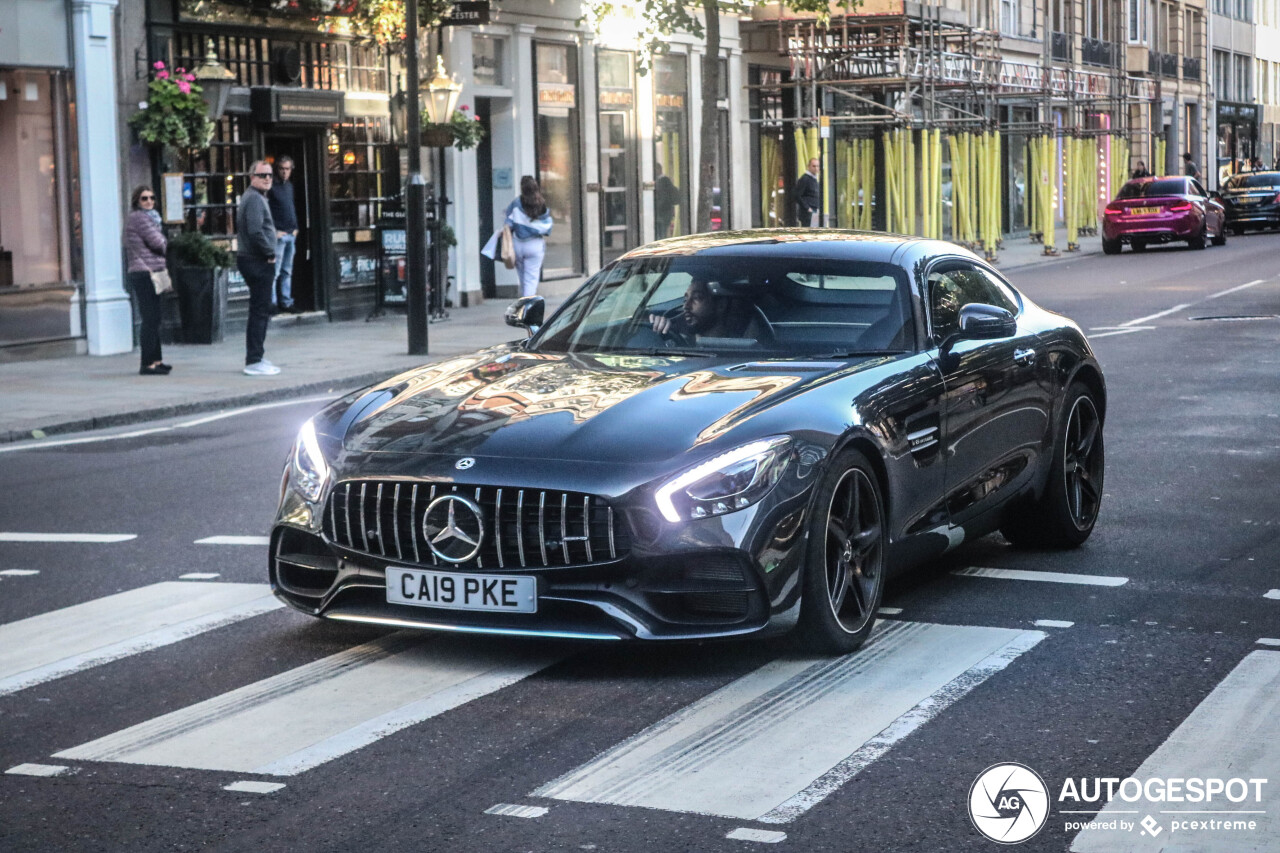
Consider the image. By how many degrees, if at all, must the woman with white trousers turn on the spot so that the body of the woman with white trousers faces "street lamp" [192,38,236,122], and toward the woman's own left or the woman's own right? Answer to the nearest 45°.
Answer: approximately 135° to the woman's own left

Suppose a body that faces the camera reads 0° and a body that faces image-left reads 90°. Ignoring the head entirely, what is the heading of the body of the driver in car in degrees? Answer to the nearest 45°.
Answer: approximately 45°

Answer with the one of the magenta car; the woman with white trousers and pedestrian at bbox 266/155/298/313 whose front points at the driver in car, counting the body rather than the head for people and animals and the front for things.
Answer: the pedestrian

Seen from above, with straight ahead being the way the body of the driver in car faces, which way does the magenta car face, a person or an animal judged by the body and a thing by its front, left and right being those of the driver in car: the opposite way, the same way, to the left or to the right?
the opposite way

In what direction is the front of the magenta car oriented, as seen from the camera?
facing away from the viewer and to the right of the viewer

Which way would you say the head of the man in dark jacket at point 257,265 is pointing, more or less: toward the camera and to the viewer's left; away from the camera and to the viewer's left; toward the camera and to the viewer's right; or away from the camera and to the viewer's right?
toward the camera and to the viewer's right

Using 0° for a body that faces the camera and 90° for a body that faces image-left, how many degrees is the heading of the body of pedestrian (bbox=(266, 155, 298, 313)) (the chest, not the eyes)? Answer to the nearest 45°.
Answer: approximately 0°

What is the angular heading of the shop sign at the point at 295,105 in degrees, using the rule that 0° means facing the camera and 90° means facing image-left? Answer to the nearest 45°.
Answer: approximately 315°

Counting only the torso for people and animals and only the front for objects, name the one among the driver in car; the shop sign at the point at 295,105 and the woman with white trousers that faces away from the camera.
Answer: the woman with white trousers
